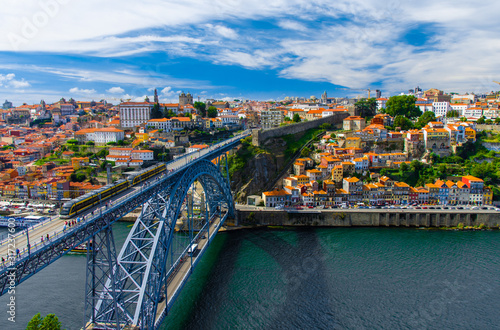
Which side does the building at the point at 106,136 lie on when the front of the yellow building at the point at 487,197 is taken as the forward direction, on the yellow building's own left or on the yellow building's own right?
on the yellow building's own right

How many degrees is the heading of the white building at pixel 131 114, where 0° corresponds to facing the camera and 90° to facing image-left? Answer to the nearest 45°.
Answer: approximately 0°

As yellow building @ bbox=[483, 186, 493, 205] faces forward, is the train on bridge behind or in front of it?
in front

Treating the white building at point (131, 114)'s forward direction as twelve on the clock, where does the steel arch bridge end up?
The steel arch bridge is roughly at 12 o'clock from the white building.

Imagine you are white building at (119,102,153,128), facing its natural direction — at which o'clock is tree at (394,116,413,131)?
The tree is roughly at 10 o'clock from the white building.

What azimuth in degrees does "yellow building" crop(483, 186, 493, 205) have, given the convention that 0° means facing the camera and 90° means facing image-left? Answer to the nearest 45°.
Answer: approximately 0°

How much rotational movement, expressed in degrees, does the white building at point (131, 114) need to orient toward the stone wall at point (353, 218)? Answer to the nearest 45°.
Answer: approximately 45° to its left

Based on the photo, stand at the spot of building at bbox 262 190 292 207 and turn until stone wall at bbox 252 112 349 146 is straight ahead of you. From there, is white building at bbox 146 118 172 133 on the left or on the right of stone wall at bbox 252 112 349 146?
left

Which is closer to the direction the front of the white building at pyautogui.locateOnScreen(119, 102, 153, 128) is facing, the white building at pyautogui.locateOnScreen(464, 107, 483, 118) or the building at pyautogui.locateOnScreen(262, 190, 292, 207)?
the building
